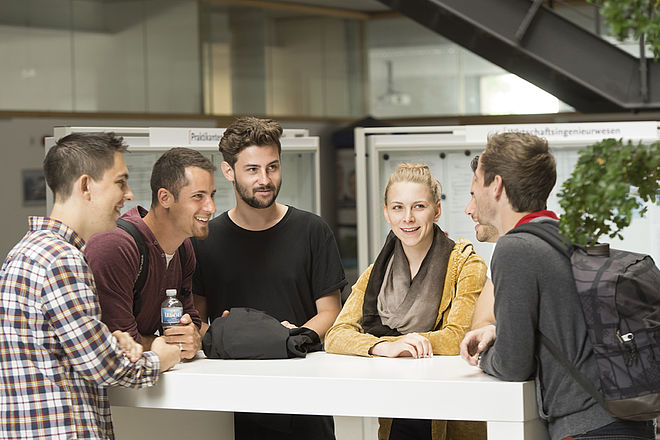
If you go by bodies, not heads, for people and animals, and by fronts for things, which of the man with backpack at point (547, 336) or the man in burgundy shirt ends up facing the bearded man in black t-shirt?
the man with backpack

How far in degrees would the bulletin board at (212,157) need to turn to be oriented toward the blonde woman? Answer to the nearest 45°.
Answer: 0° — it already faces them

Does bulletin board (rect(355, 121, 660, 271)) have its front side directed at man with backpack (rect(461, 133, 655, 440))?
yes

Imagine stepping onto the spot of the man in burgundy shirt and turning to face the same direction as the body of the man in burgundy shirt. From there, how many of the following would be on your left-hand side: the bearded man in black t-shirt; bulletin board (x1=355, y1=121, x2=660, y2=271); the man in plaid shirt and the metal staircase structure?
3

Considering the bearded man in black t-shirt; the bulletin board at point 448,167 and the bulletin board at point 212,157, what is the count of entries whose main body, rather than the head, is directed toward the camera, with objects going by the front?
3

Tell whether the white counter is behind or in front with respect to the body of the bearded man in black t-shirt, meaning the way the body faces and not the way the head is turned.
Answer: in front

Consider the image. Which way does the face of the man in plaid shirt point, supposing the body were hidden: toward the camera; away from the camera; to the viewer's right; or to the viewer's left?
to the viewer's right

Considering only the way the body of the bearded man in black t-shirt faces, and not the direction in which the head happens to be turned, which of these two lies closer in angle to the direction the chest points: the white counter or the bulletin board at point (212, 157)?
the white counter

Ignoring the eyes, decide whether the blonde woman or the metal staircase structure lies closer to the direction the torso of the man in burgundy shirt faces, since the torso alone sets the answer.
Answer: the blonde woman

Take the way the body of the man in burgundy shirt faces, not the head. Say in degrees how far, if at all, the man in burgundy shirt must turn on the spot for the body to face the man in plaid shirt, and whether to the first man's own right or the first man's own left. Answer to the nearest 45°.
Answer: approximately 90° to the first man's own right
